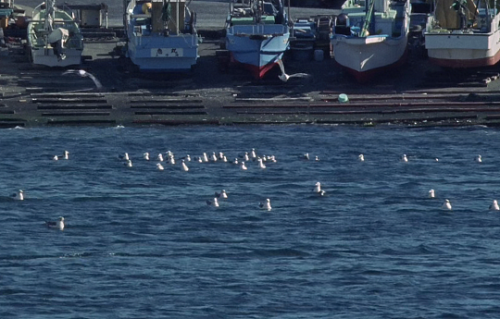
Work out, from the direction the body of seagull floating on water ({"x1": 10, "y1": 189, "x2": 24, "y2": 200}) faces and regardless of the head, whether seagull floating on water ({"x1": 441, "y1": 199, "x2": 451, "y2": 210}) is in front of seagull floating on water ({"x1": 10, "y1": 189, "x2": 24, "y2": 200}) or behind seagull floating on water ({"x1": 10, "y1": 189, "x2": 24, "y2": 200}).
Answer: in front

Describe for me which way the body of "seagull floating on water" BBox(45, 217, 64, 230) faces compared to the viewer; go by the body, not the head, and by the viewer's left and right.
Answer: facing to the right of the viewer

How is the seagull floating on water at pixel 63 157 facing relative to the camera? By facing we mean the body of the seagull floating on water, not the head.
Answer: to the viewer's right

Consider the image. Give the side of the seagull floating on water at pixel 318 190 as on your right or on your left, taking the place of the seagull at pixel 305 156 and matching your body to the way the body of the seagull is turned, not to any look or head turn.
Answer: on your right

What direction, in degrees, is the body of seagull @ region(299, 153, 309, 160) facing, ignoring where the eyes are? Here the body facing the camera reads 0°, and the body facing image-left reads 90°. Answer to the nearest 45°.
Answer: approximately 270°

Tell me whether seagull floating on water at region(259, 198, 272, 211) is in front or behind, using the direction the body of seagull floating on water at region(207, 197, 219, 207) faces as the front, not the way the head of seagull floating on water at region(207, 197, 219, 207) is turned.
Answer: in front

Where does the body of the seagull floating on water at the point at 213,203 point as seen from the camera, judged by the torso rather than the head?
to the viewer's right
